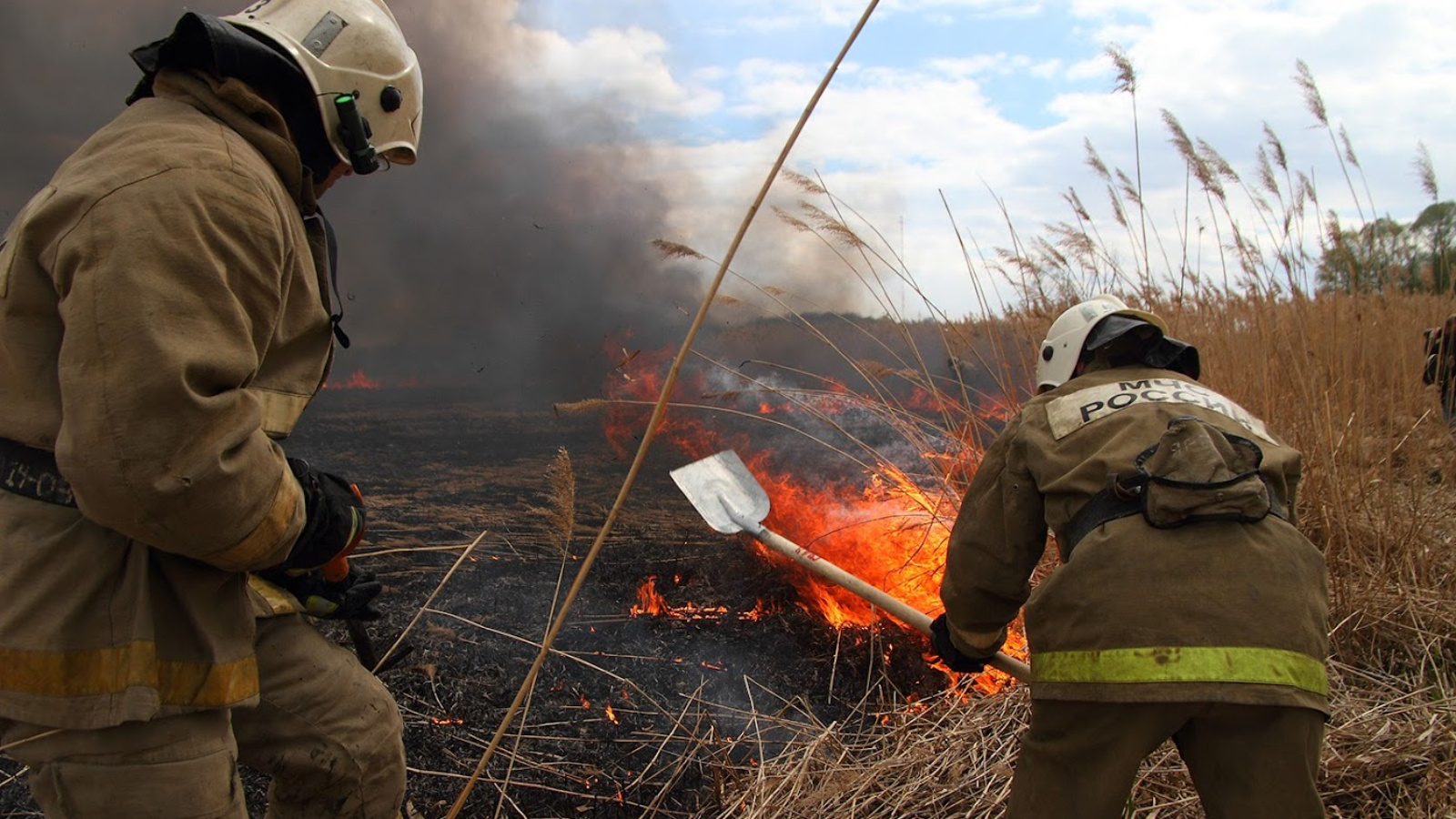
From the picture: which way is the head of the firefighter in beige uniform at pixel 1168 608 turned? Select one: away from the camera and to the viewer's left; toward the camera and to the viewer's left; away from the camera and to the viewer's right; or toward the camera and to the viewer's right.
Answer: away from the camera and to the viewer's left

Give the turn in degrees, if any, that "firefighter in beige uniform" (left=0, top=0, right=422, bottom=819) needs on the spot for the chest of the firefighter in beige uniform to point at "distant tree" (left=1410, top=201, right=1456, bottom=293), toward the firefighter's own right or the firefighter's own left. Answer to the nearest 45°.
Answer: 0° — they already face it

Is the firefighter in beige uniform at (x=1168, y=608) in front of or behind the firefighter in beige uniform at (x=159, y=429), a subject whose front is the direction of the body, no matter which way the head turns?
in front

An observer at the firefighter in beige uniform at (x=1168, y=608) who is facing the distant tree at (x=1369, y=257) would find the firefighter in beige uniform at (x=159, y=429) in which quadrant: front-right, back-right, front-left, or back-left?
back-left

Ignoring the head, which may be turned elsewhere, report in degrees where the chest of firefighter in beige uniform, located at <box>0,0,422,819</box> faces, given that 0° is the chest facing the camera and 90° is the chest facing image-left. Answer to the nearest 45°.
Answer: approximately 270°

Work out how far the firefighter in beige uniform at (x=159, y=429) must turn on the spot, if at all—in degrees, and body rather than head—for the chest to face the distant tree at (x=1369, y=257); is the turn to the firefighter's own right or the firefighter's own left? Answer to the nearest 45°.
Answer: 0° — they already face it

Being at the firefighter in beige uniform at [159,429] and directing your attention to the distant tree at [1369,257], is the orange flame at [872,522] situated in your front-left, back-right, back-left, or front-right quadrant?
front-left

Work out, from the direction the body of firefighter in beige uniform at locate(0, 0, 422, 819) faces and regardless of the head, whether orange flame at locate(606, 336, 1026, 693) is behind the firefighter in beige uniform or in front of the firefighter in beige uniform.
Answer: in front
